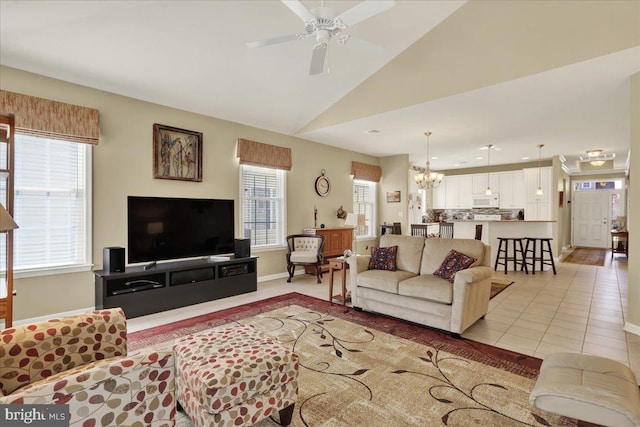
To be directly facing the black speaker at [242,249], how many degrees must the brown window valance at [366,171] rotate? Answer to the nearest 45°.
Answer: approximately 90° to its right

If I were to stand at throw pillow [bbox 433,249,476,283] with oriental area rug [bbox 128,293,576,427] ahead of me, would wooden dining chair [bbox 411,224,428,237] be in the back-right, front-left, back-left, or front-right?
back-right

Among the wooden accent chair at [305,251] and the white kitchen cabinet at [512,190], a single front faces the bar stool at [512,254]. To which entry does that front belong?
the white kitchen cabinet

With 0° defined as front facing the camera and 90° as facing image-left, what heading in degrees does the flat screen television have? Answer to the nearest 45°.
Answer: approximately 315°

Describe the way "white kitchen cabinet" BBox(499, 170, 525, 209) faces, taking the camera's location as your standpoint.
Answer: facing the viewer

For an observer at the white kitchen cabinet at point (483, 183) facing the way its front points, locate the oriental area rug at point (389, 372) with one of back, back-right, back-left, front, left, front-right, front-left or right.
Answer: front

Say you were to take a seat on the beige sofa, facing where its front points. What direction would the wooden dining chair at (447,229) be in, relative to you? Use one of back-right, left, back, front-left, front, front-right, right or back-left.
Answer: back-right

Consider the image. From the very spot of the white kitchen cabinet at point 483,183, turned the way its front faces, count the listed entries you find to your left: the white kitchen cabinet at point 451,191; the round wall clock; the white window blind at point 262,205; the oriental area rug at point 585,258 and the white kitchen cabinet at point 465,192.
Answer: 1

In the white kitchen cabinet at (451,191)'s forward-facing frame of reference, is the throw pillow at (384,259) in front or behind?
in front

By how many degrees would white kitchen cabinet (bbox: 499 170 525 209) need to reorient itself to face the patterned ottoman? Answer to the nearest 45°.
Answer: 0° — it already faces it

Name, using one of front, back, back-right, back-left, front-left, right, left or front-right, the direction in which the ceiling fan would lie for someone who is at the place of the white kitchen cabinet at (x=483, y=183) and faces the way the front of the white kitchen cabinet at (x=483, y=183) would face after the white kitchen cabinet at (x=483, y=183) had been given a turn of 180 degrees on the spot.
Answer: back

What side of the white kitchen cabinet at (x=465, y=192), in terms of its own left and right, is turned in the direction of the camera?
front

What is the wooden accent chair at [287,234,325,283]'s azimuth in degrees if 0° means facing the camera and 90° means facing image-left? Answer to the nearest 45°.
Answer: approximately 0°

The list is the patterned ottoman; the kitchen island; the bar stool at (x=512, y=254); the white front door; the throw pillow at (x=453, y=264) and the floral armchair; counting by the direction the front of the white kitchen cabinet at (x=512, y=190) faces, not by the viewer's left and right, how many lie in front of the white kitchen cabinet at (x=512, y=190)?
5
